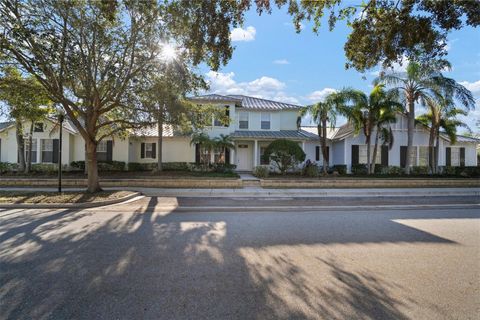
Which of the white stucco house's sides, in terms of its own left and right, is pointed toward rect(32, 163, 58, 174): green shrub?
right

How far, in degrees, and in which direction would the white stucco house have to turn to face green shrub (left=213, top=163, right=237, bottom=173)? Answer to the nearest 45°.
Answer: approximately 45° to its right

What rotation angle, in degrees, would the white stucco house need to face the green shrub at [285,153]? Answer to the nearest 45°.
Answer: approximately 45° to its left

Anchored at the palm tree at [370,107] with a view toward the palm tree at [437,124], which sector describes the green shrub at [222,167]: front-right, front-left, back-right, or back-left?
back-left

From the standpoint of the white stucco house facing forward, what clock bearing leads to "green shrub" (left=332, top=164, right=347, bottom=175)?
The green shrub is roughly at 9 o'clock from the white stucco house.

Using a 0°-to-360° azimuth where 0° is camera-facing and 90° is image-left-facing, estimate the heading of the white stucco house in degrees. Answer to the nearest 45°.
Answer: approximately 0°

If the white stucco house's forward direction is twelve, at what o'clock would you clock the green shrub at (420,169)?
The green shrub is roughly at 9 o'clock from the white stucco house.

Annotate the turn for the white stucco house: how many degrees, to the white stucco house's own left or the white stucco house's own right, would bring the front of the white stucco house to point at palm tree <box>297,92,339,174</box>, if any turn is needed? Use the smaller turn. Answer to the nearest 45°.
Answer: approximately 45° to the white stucco house's own left
